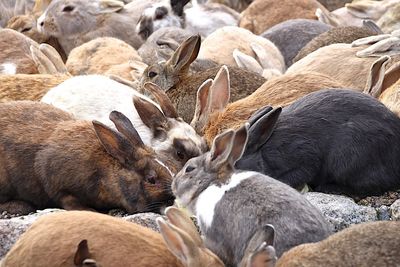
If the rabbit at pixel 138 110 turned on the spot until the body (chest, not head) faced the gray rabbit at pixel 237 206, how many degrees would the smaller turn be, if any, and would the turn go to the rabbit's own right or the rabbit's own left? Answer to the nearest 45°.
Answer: approximately 45° to the rabbit's own right

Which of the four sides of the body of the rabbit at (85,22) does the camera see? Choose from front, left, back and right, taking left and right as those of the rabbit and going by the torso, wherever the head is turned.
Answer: left

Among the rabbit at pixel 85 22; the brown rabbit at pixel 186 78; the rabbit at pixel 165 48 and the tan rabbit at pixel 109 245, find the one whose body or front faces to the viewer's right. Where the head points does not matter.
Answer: the tan rabbit

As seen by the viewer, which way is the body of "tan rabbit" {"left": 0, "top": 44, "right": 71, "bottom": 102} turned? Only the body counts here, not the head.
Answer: to the viewer's right

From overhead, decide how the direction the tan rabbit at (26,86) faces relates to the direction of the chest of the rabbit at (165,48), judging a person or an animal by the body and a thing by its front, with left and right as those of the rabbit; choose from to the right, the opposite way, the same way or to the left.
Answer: the opposite way

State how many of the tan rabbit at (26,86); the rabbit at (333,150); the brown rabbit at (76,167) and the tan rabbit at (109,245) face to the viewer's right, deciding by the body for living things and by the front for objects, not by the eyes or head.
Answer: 3

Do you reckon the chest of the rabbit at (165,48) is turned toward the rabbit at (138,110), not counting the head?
no

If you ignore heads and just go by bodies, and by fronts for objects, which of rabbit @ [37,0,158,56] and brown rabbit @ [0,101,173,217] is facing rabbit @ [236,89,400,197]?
the brown rabbit

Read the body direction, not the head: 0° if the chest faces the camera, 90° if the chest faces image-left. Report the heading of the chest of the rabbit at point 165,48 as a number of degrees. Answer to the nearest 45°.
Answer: approximately 90°

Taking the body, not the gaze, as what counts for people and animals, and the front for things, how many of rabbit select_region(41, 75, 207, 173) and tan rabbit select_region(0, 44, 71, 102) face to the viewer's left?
0

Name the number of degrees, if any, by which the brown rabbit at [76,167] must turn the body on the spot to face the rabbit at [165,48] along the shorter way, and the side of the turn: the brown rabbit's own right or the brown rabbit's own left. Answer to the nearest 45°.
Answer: approximately 90° to the brown rabbit's own left

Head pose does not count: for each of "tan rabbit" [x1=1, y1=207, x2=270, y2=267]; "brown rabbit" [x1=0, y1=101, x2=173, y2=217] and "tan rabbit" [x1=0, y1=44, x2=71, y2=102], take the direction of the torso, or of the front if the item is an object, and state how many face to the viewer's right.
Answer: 3

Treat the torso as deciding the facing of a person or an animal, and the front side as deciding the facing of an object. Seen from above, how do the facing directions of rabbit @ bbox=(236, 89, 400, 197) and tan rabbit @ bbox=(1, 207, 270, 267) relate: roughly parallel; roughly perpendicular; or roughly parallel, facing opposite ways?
roughly parallel, facing opposite ways

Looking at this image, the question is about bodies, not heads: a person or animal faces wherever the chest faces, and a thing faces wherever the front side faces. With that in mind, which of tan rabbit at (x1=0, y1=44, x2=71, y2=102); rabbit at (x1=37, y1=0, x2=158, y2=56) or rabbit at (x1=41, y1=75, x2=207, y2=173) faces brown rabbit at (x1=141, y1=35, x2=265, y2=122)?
the tan rabbit

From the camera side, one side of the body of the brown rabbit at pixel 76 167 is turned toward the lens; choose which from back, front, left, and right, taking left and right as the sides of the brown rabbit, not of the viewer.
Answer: right

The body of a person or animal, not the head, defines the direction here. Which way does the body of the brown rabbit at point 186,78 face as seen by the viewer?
to the viewer's left

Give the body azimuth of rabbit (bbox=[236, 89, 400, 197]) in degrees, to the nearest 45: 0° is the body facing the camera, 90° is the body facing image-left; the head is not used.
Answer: approximately 90°

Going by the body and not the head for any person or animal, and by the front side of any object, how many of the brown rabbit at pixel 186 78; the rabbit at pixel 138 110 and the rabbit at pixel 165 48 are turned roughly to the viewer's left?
2
